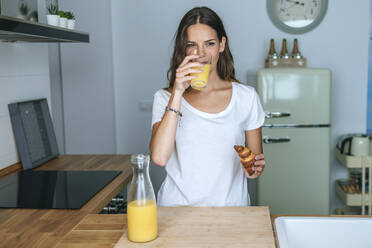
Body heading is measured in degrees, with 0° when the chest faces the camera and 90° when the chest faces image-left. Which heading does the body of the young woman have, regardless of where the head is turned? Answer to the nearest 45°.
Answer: approximately 0°

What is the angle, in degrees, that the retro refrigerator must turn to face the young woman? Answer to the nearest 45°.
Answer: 0° — it already faces them

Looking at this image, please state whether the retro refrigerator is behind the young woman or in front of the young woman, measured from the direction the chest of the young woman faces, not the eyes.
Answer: behind

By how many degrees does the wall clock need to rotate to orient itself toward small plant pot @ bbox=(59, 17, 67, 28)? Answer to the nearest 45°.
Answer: approximately 45° to its right

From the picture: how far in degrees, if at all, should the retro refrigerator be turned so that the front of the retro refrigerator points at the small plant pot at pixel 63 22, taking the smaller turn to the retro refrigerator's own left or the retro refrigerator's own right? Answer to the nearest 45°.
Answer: approximately 45° to the retro refrigerator's own right

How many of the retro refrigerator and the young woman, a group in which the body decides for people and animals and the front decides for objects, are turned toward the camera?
2

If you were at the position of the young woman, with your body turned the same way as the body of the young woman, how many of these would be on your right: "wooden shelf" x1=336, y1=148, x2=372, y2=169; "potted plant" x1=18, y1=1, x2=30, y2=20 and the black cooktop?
2

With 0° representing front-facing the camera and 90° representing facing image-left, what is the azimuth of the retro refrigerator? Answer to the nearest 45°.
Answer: approximately 0°

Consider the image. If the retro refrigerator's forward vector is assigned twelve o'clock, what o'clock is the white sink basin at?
The white sink basin is roughly at 12 o'clock from the retro refrigerator.
